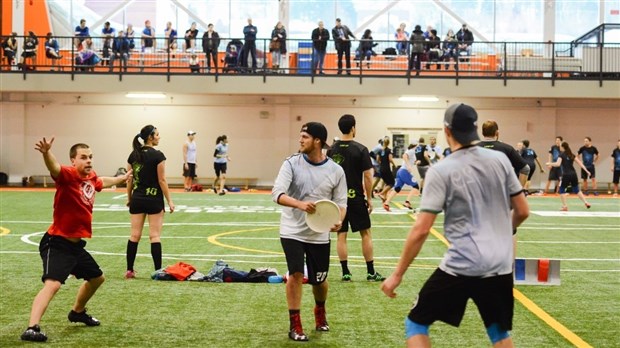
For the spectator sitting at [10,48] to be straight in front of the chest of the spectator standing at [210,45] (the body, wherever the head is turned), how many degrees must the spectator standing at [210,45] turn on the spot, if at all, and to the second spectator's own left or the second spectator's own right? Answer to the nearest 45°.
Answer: approximately 90° to the second spectator's own right

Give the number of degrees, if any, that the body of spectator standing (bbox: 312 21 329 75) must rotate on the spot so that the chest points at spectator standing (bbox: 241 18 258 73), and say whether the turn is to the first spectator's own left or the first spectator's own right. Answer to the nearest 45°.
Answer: approximately 90° to the first spectator's own right

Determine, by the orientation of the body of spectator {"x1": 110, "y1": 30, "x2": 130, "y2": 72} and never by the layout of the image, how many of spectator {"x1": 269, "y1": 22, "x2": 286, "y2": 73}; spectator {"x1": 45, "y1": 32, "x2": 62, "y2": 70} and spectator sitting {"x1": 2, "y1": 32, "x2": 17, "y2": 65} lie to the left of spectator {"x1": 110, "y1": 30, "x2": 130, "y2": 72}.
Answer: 1

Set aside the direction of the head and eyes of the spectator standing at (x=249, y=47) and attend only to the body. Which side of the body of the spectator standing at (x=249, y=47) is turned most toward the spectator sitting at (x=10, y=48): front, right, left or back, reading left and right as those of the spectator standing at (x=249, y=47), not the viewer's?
right

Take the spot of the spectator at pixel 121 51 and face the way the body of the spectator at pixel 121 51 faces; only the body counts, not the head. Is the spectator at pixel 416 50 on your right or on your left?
on your left

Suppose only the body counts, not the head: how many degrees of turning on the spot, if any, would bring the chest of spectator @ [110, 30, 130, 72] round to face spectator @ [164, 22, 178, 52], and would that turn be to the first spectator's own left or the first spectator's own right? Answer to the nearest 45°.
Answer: approximately 135° to the first spectator's own left

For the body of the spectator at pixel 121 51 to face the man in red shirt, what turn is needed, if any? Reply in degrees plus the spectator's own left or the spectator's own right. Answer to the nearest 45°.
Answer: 0° — they already face them

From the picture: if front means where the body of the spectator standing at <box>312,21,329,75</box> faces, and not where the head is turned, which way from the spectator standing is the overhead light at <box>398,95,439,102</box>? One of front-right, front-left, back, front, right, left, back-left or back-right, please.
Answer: back-left

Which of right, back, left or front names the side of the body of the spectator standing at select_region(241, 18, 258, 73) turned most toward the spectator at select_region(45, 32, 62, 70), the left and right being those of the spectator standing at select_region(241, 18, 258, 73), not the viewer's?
right

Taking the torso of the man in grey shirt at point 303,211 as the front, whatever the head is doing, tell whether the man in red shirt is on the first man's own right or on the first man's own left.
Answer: on the first man's own right
